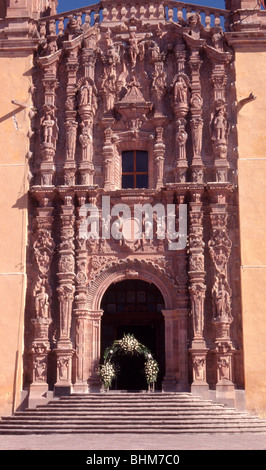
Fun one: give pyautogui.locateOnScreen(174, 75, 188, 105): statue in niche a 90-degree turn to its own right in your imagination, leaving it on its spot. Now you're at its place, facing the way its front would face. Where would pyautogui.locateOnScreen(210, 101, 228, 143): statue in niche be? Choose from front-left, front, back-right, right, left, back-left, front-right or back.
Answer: back

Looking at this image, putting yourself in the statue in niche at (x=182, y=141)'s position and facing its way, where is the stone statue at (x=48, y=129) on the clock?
The stone statue is roughly at 3 o'clock from the statue in niche.

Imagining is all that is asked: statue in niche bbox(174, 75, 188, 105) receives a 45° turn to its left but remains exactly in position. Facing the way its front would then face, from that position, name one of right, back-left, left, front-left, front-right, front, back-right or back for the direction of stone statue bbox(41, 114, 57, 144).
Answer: back-right

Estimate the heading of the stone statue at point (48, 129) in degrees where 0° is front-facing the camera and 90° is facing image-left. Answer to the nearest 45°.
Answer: approximately 0°

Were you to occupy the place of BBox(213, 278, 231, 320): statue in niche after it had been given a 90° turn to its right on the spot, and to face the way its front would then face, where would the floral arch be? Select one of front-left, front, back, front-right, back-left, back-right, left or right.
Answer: front

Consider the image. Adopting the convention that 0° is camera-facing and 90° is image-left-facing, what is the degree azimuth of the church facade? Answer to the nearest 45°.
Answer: approximately 0°
